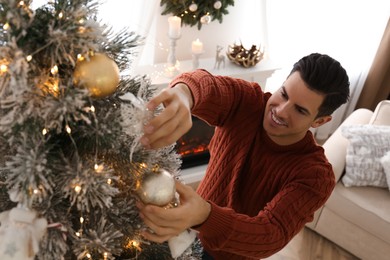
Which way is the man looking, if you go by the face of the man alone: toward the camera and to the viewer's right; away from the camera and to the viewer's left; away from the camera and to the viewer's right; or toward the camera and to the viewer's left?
toward the camera and to the viewer's left

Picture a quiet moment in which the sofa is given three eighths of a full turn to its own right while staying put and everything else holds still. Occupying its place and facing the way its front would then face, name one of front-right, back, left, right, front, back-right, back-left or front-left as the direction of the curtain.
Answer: front

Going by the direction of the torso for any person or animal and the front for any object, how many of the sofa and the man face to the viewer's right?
0

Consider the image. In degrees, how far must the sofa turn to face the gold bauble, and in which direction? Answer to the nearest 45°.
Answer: approximately 45° to its left

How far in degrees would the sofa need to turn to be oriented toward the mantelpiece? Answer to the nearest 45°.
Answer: approximately 45° to its right

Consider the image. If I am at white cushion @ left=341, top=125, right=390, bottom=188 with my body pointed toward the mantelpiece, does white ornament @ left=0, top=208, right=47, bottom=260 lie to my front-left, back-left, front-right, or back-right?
front-left

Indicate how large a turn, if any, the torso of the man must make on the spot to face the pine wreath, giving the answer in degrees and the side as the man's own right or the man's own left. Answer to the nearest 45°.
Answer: approximately 90° to the man's own right

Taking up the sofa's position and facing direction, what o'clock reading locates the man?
The man is roughly at 11 o'clock from the sofa.

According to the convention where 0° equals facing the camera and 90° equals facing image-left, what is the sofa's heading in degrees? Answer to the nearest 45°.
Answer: approximately 45°

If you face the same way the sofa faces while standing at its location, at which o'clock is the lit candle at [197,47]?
The lit candle is roughly at 1 o'clock from the sofa.

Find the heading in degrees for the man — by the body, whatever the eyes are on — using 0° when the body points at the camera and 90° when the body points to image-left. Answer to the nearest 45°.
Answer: approximately 45°

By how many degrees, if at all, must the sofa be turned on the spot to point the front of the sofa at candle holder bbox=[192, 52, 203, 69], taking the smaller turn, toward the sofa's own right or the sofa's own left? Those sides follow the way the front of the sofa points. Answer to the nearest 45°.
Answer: approximately 45° to the sofa's own right

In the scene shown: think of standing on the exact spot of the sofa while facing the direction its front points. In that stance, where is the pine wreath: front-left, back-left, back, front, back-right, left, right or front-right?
front-right

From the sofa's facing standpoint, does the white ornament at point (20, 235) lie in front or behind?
in front
